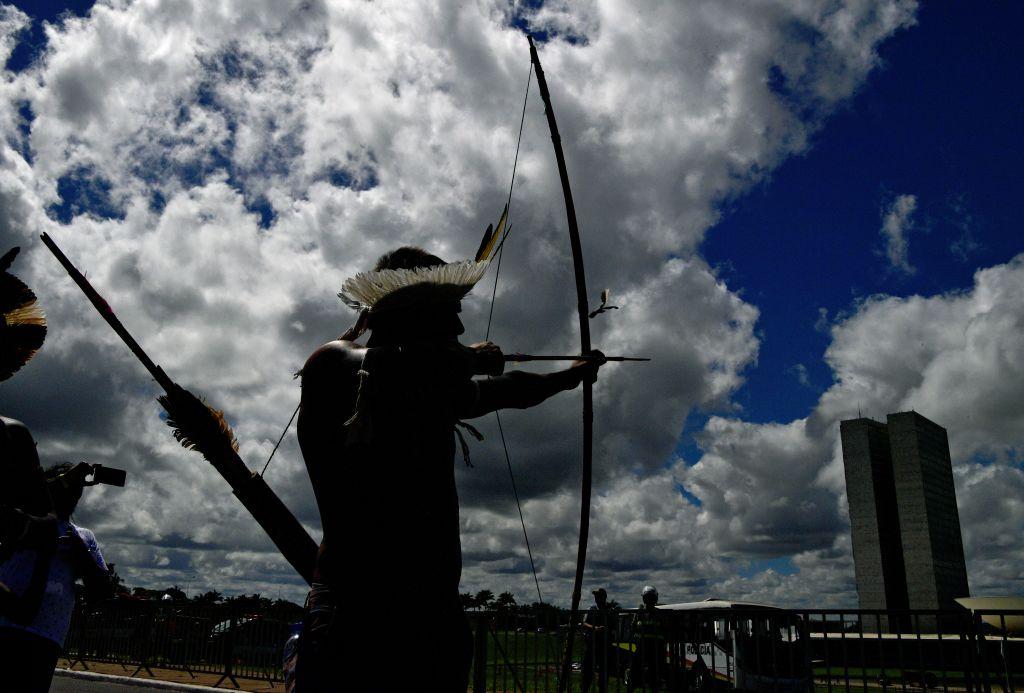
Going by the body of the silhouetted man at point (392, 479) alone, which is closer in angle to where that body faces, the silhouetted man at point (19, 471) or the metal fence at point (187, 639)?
the metal fence

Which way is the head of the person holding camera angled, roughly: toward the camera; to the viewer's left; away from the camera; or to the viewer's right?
to the viewer's right

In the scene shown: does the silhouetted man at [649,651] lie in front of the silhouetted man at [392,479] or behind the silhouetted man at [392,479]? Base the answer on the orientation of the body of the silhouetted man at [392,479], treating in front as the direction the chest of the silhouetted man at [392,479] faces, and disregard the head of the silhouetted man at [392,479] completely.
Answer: in front

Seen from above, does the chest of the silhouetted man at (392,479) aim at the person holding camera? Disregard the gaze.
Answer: no

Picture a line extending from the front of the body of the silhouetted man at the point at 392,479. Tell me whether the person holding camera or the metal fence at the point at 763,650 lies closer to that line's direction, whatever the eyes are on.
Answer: the metal fence

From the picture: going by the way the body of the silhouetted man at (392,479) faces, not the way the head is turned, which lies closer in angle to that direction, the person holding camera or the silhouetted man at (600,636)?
the silhouetted man

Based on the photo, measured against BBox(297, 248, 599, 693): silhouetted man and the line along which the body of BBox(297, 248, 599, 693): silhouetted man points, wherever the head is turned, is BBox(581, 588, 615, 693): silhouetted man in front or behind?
in front

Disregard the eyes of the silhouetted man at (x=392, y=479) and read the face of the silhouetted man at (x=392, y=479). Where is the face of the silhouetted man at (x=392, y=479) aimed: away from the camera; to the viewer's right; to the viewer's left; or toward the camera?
to the viewer's right

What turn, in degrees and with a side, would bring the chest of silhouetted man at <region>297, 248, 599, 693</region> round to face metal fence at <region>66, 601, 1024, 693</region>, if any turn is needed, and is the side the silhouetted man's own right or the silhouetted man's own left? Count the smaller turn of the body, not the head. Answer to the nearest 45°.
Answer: approximately 90° to the silhouetted man's own left

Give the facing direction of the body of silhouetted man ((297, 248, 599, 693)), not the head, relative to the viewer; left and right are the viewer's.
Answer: facing away from the viewer and to the right of the viewer
